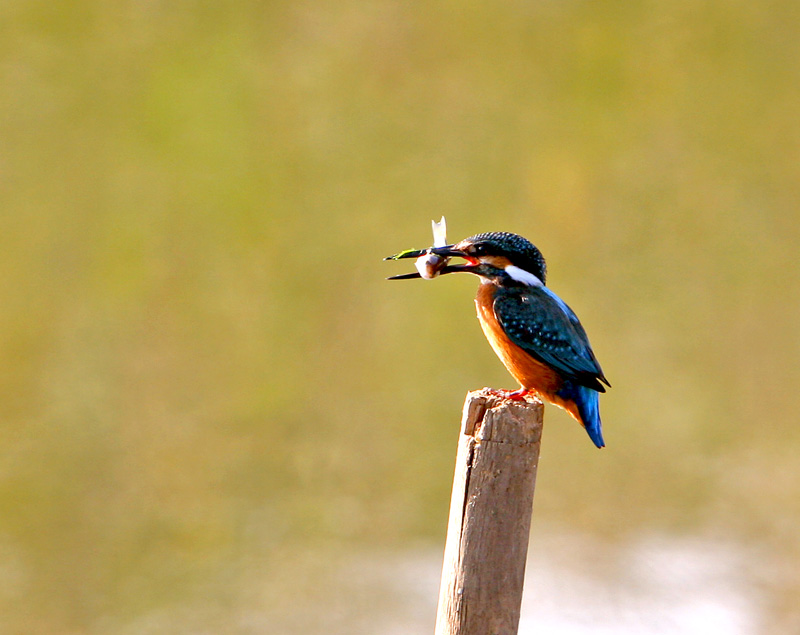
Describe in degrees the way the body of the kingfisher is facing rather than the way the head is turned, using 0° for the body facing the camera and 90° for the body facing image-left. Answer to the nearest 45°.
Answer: approximately 90°
